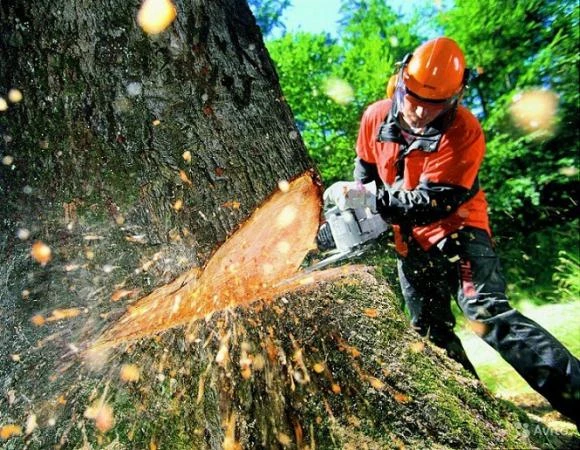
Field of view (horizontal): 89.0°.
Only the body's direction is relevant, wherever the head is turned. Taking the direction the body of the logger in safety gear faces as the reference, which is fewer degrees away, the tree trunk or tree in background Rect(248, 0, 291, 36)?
the tree trunk

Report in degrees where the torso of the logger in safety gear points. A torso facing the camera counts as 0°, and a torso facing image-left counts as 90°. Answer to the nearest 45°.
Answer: approximately 45°

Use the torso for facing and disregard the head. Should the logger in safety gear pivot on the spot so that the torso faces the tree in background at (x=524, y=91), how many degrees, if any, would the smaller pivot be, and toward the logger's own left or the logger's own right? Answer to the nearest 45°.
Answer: approximately 135° to the logger's own right

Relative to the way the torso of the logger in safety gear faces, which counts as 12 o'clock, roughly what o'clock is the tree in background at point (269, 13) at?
The tree in background is roughly at 4 o'clock from the logger in safety gear.

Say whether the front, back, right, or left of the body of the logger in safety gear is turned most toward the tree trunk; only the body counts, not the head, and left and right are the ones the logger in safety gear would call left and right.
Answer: front
